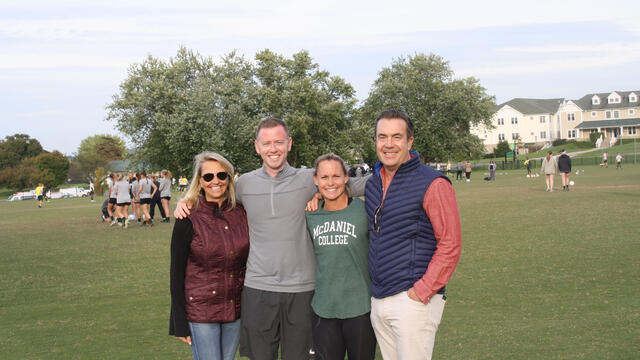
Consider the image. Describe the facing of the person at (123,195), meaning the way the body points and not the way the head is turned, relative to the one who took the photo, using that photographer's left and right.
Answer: facing away from the viewer

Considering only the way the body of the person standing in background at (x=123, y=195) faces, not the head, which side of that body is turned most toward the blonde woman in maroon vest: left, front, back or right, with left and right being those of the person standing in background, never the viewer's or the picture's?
back

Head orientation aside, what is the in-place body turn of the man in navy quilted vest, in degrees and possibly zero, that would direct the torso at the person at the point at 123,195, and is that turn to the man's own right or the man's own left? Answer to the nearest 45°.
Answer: approximately 90° to the man's own right

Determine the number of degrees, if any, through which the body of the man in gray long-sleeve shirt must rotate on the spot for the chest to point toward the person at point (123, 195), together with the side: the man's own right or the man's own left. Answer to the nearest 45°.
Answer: approximately 180°

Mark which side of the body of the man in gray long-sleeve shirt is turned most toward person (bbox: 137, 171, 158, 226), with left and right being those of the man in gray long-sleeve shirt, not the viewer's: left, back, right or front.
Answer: back

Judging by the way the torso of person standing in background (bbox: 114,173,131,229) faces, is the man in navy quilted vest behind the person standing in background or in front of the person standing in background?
behind

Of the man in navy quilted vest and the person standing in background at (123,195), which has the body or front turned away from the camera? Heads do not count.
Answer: the person standing in background

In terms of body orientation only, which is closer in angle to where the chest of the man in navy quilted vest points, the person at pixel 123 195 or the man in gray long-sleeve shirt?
the man in gray long-sleeve shirt

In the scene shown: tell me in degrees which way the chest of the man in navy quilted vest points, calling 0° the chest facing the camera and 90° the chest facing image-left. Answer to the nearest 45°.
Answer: approximately 45°

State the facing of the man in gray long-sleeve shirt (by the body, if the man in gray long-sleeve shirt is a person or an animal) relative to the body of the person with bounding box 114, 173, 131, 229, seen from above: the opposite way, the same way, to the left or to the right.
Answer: the opposite way
